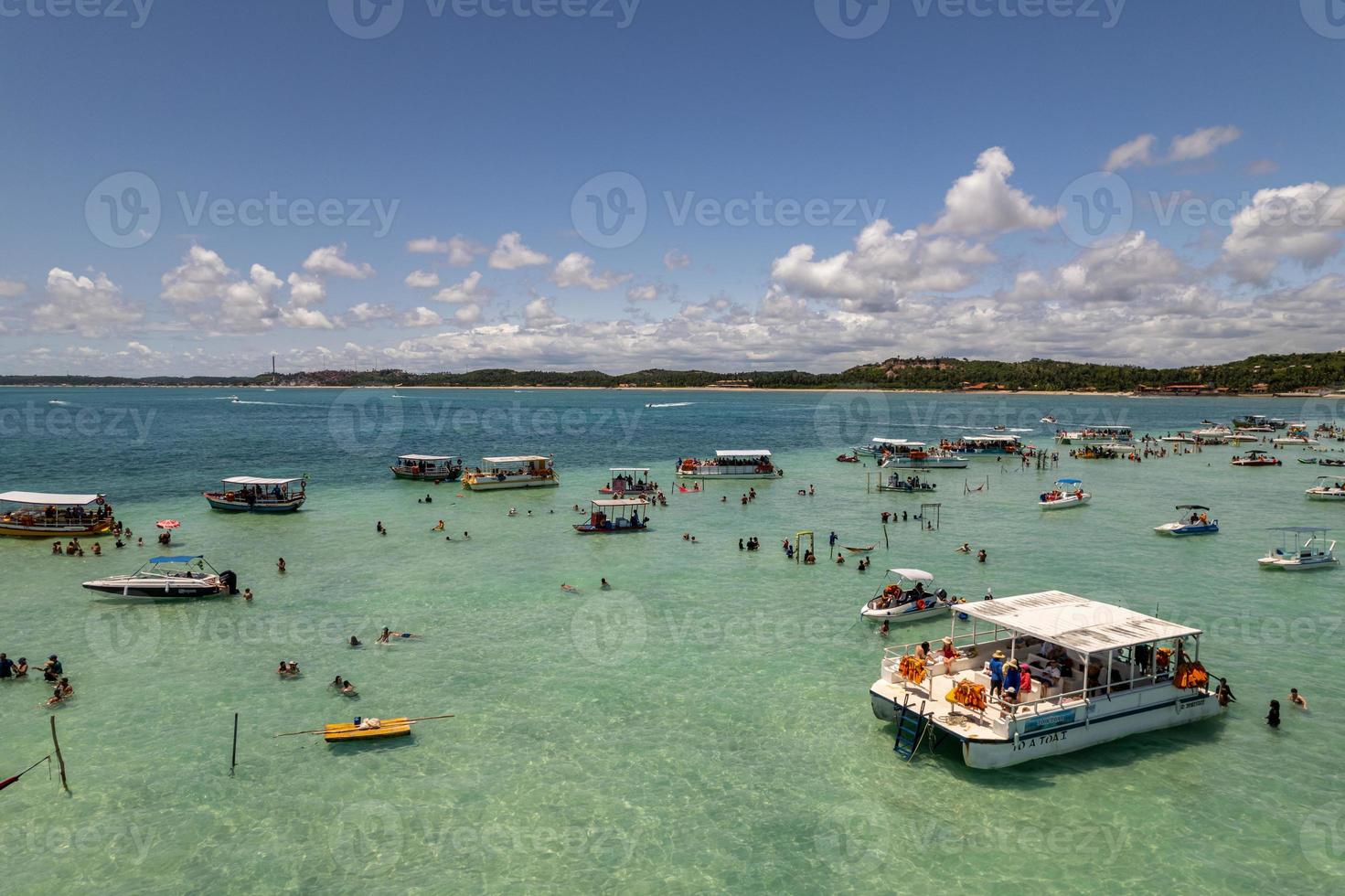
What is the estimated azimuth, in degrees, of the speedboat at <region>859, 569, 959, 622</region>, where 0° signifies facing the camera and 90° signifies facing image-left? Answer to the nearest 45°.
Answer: approximately 45°

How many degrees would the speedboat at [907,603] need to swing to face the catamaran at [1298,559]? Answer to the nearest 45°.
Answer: approximately 180°

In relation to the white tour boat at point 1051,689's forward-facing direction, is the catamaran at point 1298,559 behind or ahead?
behind

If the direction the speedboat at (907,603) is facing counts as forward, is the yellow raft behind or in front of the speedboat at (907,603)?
in front

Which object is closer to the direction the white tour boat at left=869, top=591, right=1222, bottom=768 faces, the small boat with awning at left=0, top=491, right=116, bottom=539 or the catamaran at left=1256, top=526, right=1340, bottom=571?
the small boat with awning

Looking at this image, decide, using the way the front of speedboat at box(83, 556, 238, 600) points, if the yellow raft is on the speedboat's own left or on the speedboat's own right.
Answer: on the speedboat's own left

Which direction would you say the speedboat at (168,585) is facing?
to the viewer's left

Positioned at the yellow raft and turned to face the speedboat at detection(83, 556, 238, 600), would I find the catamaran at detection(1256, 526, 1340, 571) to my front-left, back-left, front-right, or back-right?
back-right
